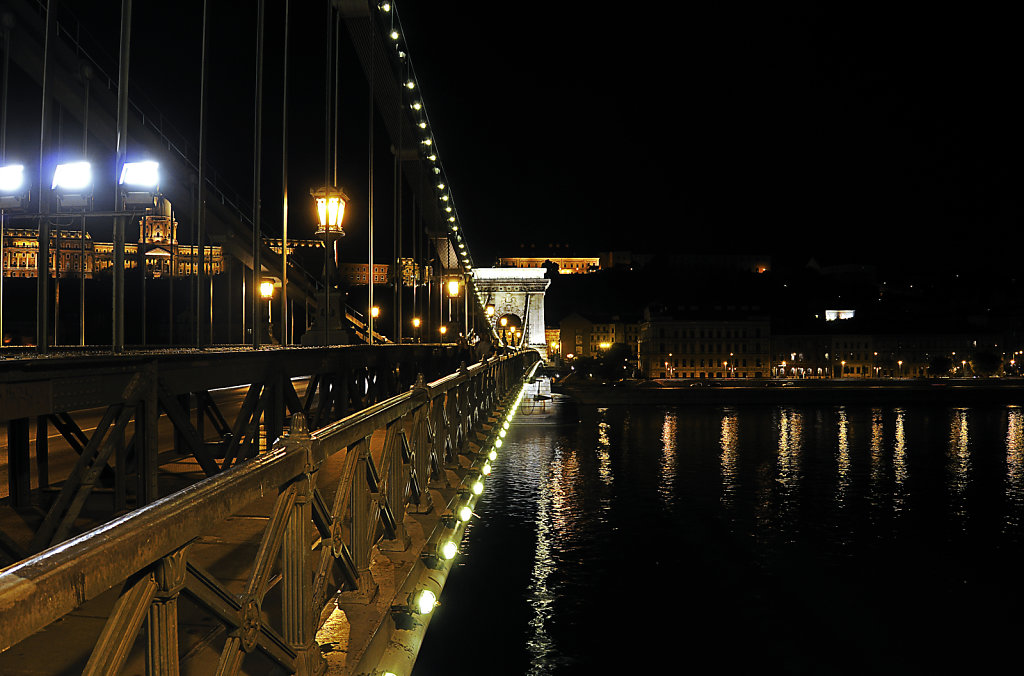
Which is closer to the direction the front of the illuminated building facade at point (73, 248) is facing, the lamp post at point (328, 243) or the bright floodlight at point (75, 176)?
the bright floodlight

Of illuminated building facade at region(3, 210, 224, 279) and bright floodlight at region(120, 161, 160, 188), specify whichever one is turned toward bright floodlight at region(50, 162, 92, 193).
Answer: the illuminated building facade

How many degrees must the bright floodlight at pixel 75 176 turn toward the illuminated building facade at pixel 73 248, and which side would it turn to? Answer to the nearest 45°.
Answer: approximately 180°

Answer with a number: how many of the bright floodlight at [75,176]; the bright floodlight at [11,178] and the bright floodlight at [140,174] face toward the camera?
3

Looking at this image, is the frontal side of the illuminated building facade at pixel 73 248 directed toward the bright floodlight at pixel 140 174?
yes

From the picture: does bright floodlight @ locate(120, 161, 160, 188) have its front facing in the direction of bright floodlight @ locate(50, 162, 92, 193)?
no

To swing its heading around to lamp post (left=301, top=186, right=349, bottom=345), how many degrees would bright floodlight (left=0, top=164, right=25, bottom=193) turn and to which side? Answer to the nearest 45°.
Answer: approximately 135° to its left

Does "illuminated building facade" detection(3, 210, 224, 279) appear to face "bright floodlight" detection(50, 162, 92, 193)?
yes

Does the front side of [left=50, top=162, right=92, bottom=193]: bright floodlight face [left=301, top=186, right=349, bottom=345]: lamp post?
no

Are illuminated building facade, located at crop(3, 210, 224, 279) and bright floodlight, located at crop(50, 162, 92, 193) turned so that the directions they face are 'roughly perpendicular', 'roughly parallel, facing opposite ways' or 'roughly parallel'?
roughly parallel

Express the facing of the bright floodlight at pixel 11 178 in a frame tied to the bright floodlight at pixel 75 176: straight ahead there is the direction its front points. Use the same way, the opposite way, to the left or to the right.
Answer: the same way

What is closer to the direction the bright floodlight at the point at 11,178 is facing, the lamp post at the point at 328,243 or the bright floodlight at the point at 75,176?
the bright floodlight

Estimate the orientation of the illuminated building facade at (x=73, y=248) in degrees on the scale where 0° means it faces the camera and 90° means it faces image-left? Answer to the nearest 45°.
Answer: approximately 0°

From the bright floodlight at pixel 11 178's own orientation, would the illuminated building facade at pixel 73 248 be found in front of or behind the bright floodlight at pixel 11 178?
behind

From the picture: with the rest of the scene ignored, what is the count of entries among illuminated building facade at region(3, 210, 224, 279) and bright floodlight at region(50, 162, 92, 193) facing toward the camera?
2

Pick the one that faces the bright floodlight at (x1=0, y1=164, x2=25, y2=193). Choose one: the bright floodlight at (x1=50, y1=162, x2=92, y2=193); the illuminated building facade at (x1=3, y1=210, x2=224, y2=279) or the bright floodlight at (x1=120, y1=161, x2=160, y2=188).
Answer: the illuminated building facade

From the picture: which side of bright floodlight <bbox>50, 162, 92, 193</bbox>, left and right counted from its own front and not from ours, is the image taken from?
front

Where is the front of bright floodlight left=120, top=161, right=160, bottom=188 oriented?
toward the camera
